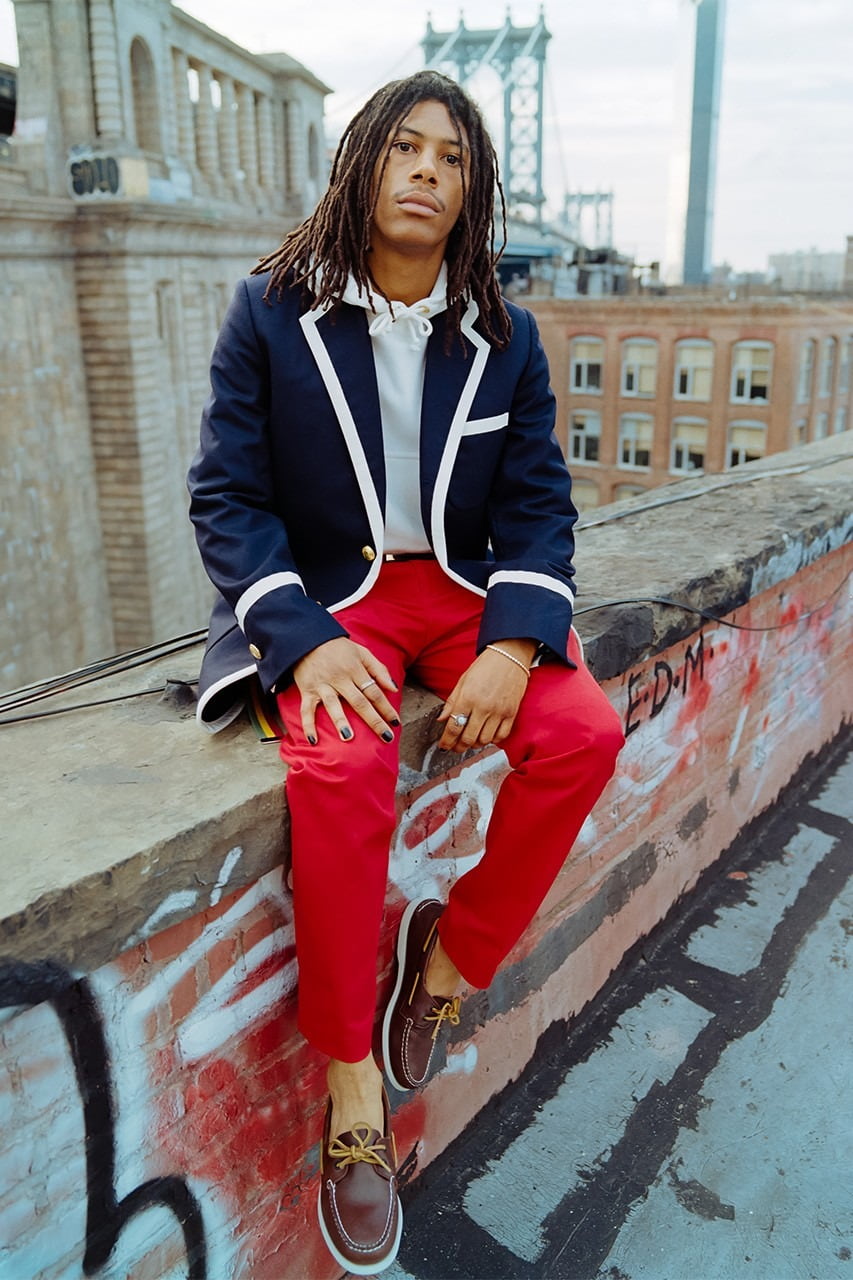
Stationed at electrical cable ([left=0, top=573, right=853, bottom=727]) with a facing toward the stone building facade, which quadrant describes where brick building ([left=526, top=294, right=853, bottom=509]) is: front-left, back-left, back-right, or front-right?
front-right

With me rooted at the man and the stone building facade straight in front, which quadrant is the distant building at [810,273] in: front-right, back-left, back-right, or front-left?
front-right

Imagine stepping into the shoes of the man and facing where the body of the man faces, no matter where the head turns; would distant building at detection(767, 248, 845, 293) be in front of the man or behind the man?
behind

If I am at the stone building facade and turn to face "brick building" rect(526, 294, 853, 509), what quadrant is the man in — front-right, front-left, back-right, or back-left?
back-right

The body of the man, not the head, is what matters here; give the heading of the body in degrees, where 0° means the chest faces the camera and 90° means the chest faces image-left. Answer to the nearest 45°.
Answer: approximately 0°

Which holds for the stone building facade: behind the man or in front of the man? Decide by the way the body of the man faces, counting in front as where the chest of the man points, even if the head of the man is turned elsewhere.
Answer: behind

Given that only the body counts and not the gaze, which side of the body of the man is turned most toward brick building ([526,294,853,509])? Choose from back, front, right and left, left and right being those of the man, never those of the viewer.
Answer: back

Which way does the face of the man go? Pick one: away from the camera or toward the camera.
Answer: toward the camera
